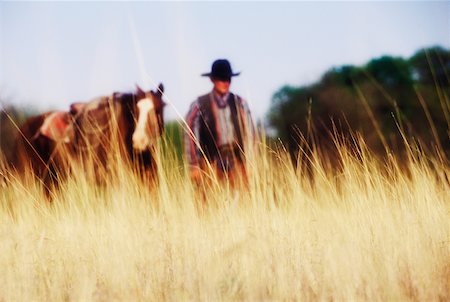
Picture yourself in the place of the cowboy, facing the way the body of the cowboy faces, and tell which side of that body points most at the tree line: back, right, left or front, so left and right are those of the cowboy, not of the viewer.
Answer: back

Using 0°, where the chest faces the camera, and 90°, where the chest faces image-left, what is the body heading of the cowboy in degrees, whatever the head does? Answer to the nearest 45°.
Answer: approximately 0°
